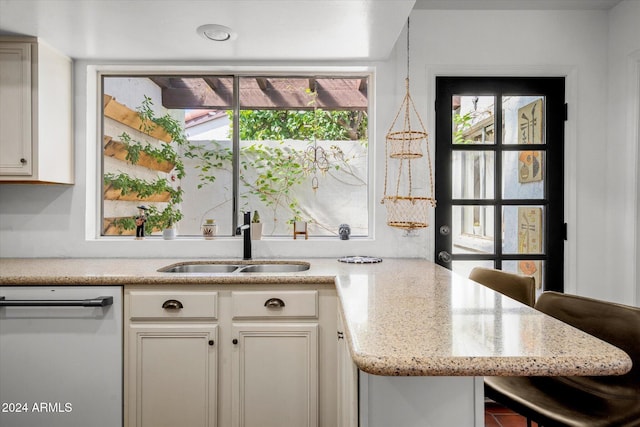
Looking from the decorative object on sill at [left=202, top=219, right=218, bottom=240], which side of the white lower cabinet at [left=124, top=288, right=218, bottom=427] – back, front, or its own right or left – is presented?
back

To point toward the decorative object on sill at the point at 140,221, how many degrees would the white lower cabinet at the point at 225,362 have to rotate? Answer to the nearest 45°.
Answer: approximately 135° to its right

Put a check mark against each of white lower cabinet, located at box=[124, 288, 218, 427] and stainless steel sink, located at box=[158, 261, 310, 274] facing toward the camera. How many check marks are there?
2

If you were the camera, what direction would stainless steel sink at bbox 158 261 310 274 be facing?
facing the viewer

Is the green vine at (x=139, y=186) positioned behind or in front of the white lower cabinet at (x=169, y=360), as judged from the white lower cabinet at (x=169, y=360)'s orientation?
behind

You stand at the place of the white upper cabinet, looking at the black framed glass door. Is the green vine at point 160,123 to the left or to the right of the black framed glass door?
left

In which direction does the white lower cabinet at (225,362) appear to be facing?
toward the camera

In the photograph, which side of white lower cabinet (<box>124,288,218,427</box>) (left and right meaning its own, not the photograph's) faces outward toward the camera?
front

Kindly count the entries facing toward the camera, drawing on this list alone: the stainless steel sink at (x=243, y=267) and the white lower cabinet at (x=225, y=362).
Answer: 2

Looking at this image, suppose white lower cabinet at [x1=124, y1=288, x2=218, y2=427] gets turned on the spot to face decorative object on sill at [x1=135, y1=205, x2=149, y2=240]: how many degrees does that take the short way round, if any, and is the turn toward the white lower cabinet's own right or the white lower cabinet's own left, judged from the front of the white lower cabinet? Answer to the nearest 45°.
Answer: approximately 180°

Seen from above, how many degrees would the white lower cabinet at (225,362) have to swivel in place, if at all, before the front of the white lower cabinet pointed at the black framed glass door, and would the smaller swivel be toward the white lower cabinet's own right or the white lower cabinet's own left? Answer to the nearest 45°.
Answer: approximately 90° to the white lower cabinet's own left

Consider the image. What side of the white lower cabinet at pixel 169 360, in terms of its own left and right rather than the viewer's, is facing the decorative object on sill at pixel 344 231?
left
